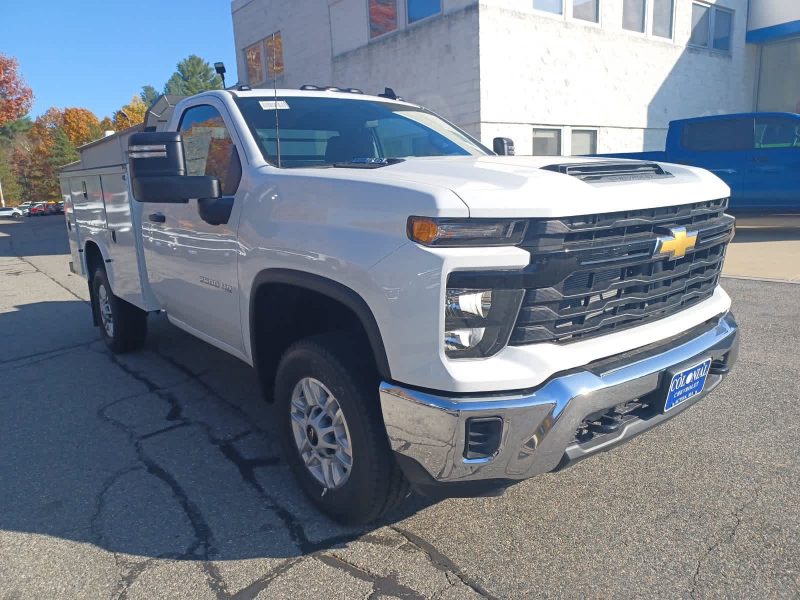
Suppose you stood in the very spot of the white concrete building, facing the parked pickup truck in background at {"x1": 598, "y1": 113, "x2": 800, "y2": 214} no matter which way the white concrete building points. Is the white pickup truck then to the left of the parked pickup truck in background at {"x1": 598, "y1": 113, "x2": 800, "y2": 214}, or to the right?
right

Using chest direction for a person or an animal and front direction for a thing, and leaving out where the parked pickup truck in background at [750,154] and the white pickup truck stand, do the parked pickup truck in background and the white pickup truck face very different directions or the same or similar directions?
same or similar directions

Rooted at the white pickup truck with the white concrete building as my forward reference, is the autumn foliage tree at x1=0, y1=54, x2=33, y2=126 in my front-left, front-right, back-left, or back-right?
front-left

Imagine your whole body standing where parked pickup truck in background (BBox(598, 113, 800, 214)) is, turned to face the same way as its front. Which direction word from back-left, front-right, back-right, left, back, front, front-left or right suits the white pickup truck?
right

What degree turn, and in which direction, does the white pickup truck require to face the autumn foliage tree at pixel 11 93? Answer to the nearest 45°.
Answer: approximately 180°

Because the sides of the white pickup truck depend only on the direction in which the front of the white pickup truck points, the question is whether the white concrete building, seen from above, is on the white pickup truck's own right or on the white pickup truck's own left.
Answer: on the white pickup truck's own left

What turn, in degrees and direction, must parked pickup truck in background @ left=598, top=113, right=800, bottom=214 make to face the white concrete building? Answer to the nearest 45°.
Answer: approximately 135° to its left

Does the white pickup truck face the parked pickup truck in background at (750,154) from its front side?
no

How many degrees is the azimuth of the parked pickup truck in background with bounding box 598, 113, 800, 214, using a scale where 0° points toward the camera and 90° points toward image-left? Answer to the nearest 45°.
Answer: approximately 270°

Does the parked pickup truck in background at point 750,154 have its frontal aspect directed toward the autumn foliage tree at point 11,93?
no

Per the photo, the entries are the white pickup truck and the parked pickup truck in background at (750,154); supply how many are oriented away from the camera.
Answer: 0

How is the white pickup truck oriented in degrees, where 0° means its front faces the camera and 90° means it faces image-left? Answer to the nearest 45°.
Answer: approximately 315°
